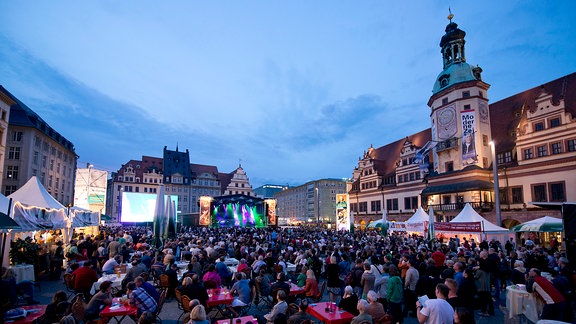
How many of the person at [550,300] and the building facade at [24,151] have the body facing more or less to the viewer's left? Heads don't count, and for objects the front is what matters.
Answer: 1

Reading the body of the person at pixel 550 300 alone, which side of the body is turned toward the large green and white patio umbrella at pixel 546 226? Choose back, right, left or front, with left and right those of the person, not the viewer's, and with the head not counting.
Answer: right

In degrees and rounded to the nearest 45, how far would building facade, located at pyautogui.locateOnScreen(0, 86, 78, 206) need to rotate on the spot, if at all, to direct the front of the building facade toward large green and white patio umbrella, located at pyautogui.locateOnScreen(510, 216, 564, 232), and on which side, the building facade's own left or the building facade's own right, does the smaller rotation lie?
0° — it already faces it

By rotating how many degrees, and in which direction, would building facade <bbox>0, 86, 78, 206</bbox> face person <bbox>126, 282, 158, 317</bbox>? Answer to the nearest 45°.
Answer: approximately 45° to its right

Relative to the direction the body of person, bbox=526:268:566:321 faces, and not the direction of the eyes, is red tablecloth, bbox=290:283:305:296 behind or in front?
in front

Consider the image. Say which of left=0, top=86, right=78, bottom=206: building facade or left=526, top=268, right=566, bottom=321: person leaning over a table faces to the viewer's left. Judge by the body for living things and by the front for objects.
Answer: the person leaning over a table

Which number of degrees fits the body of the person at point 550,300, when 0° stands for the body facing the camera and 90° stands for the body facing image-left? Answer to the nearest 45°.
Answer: approximately 90°

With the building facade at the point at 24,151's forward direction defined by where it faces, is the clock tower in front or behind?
in front
